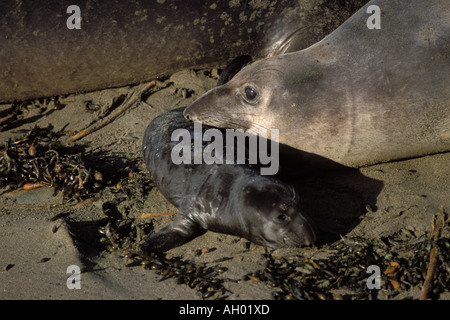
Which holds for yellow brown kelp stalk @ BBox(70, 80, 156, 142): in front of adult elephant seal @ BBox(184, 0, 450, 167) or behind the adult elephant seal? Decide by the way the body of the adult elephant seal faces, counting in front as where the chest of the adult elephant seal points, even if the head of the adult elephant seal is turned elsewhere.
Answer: in front

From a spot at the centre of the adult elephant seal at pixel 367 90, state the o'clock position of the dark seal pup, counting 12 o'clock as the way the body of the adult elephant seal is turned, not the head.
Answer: The dark seal pup is roughly at 11 o'clock from the adult elephant seal.

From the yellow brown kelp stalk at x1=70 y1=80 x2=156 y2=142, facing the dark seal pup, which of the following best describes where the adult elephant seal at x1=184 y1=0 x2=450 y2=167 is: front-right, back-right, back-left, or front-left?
front-left

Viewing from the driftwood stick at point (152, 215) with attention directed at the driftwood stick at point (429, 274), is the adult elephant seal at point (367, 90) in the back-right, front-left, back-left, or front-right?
front-left

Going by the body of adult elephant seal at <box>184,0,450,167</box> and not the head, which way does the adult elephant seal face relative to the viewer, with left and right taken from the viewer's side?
facing to the left of the viewer

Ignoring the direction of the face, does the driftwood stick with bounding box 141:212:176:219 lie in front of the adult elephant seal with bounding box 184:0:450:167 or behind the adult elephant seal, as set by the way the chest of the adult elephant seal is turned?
in front
